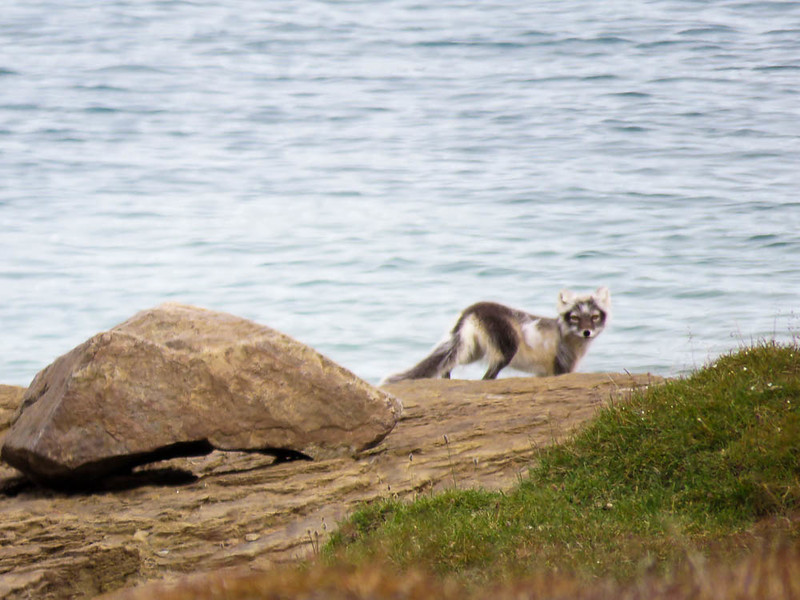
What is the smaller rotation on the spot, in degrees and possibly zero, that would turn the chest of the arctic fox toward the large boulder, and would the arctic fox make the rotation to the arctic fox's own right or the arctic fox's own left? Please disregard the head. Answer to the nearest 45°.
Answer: approximately 135° to the arctic fox's own right

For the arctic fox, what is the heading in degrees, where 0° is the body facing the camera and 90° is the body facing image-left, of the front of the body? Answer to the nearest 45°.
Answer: approximately 270°
